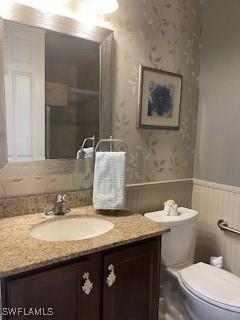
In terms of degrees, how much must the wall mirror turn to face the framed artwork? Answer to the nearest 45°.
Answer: approximately 45° to its left

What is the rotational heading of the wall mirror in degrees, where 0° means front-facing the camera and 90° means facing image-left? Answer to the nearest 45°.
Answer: approximately 315°

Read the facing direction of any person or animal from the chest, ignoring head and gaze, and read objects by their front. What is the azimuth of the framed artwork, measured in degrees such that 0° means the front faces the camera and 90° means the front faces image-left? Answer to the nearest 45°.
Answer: approximately 315°

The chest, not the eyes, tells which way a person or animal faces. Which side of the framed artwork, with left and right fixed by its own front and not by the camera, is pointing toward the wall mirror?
right
